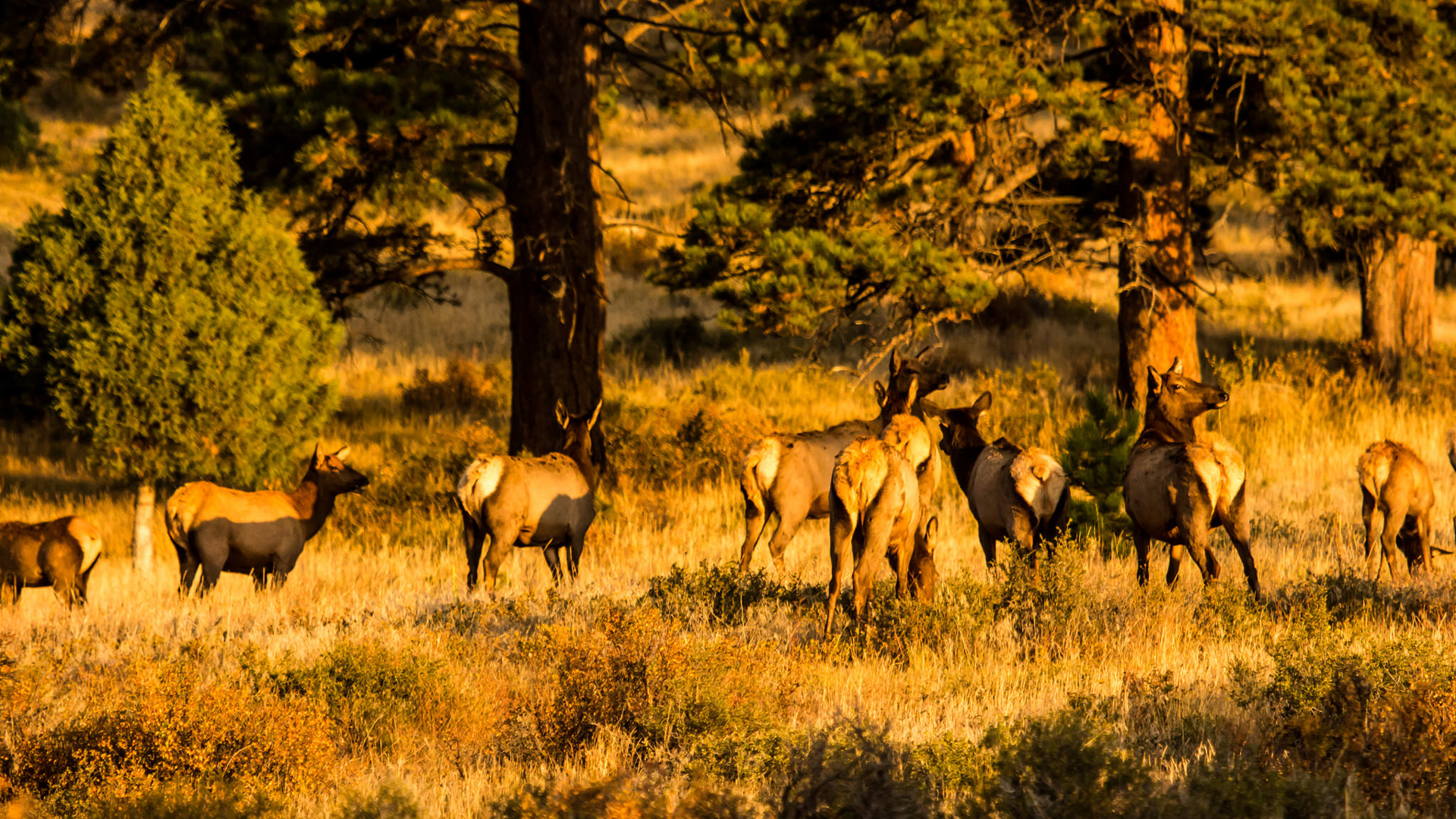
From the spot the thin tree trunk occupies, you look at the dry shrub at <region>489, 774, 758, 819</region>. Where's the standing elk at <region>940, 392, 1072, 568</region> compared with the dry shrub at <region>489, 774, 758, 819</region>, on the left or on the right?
left

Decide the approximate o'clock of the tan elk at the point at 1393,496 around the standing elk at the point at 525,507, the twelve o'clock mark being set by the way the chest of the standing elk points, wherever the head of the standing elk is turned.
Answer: The tan elk is roughly at 2 o'clock from the standing elk.

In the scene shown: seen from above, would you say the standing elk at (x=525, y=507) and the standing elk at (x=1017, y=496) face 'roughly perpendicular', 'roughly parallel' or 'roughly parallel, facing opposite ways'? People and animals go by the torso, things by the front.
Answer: roughly perpendicular

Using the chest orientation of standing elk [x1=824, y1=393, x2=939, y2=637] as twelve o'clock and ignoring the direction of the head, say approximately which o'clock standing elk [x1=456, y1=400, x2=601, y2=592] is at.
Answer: standing elk [x1=456, y1=400, x2=601, y2=592] is roughly at 9 o'clock from standing elk [x1=824, y1=393, x2=939, y2=637].

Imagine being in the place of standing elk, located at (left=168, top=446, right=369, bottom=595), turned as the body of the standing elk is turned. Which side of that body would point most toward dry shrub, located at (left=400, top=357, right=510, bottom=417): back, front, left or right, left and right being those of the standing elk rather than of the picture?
left

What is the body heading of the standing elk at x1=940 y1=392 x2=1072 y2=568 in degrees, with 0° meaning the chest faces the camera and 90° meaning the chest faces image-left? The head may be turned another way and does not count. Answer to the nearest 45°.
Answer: approximately 135°

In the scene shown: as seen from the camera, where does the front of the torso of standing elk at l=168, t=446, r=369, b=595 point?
to the viewer's right

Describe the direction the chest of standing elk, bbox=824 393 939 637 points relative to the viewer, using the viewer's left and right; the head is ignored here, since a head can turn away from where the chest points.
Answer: facing away from the viewer and to the right of the viewer

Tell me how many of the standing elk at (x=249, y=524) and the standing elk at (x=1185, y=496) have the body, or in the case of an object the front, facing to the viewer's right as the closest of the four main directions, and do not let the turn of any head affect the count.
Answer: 1

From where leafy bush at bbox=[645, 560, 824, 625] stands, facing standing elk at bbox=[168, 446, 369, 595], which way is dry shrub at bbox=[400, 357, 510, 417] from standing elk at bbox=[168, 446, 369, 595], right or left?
right

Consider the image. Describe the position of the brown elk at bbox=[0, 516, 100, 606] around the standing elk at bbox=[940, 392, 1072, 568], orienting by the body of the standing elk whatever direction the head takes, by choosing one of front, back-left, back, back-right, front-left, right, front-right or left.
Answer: front-left

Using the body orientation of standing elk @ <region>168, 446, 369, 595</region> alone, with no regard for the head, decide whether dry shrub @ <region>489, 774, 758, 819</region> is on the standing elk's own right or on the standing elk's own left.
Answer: on the standing elk's own right
